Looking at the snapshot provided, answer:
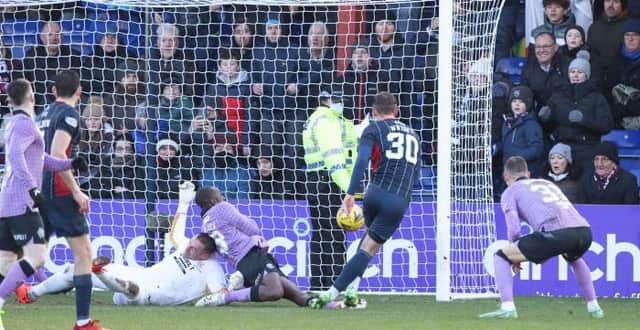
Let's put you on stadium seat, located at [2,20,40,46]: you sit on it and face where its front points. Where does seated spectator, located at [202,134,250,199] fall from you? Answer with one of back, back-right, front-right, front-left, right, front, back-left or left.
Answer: front-left

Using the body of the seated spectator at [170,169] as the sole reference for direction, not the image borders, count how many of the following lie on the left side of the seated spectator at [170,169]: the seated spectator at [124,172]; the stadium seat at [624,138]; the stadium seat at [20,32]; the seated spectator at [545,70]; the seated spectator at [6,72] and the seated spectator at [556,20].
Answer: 3

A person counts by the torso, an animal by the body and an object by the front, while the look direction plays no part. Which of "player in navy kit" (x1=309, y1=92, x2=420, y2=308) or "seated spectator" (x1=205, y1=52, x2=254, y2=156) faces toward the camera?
the seated spectator

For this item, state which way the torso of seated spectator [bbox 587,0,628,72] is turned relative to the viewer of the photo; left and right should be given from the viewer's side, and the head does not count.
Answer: facing the viewer

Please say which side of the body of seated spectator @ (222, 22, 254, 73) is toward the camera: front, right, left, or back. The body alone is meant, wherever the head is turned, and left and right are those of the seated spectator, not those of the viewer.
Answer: front

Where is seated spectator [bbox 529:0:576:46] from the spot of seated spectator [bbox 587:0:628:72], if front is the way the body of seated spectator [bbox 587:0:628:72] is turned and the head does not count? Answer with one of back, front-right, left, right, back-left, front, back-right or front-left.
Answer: right

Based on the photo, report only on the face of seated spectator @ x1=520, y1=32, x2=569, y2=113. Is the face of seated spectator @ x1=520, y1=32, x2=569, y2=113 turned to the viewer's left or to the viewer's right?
to the viewer's left

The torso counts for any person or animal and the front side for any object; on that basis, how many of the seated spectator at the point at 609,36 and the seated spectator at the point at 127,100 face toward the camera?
2

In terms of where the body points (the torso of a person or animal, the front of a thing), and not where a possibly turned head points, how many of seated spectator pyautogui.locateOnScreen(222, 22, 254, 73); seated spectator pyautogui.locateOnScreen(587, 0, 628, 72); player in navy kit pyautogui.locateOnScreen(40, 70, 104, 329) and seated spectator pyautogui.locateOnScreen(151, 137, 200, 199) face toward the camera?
3

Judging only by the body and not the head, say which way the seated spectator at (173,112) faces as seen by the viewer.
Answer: toward the camera

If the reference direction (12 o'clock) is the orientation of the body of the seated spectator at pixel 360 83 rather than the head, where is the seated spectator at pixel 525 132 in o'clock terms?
the seated spectator at pixel 525 132 is roughly at 9 o'clock from the seated spectator at pixel 360 83.

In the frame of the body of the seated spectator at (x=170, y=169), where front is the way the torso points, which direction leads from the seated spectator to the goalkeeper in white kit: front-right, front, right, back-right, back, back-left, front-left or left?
front
